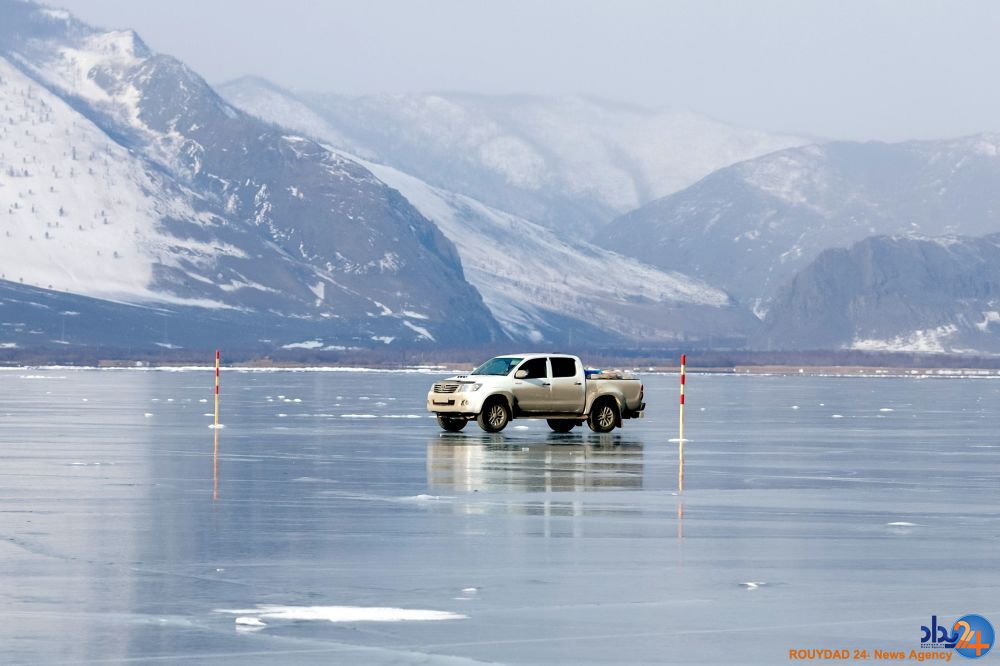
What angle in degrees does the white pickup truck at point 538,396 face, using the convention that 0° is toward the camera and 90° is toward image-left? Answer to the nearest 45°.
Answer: approximately 45°
